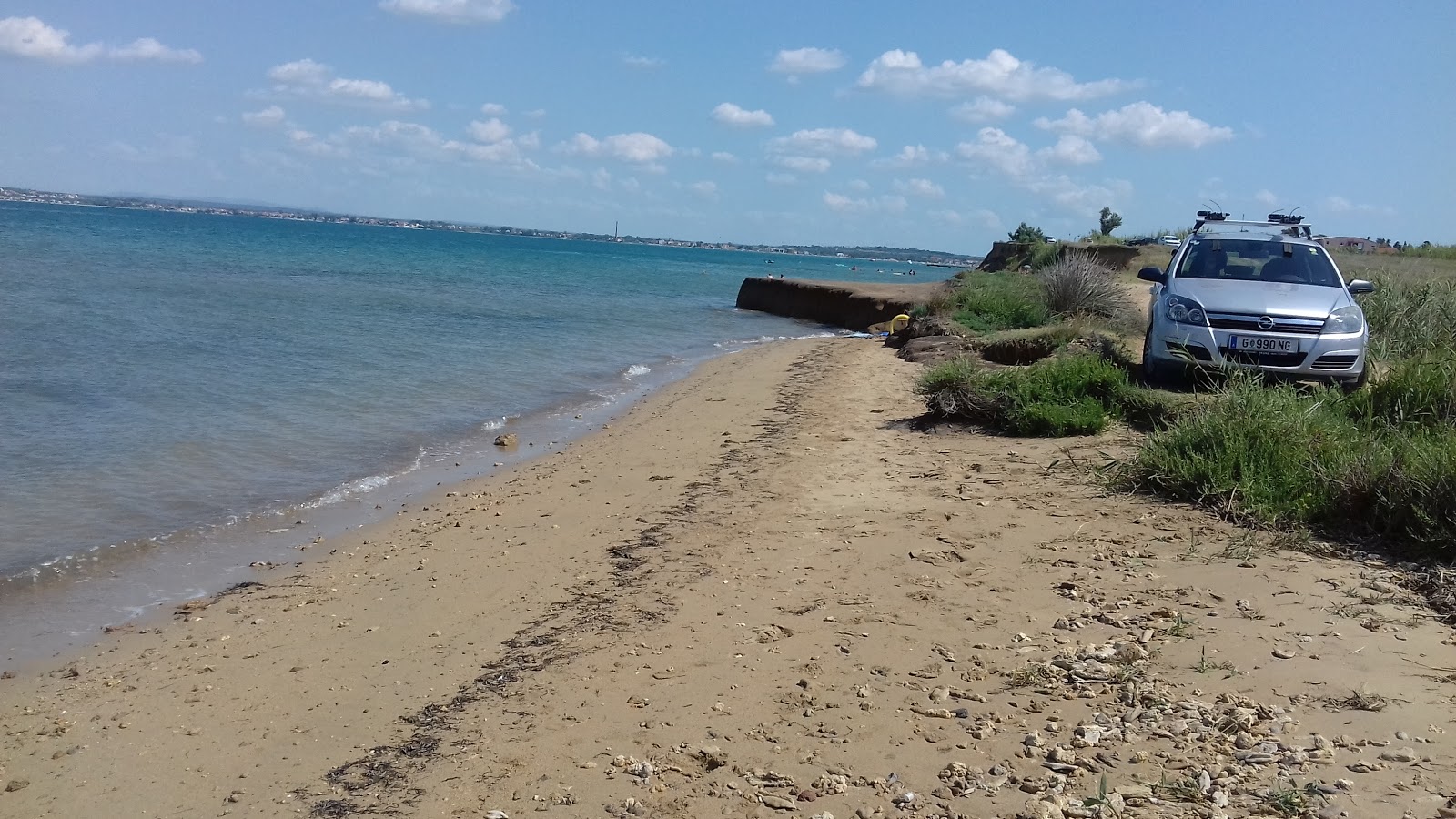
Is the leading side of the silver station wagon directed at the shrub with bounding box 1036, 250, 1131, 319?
no

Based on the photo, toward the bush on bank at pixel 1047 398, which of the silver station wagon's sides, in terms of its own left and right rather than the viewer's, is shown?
front

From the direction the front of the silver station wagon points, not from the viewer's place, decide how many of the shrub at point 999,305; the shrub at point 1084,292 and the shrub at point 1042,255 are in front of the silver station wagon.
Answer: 0

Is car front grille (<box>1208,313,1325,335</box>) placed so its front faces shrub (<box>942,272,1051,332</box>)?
no

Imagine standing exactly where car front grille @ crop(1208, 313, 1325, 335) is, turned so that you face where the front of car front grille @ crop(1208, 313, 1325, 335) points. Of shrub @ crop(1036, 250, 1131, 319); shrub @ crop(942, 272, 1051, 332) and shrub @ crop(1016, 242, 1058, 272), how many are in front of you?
0

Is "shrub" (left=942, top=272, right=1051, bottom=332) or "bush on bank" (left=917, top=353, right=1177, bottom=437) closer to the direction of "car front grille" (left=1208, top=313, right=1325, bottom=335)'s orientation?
the bush on bank

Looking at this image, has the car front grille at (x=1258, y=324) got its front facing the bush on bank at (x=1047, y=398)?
no

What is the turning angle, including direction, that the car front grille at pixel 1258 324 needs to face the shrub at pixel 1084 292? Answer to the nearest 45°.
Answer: approximately 180°

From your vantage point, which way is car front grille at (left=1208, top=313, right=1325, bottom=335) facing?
toward the camera

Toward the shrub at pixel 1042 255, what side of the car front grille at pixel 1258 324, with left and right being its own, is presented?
back

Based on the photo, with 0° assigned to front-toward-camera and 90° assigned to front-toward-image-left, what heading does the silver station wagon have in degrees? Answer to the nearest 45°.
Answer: approximately 0°
